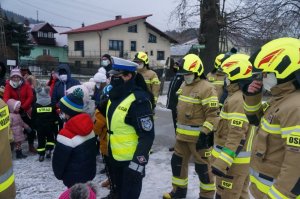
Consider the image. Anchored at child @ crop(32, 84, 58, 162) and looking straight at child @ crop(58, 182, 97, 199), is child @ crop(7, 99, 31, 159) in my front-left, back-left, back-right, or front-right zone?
back-right

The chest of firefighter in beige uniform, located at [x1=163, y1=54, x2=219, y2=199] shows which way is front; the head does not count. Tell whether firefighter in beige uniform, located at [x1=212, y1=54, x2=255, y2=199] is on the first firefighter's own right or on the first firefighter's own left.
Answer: on the first firefighter's own left

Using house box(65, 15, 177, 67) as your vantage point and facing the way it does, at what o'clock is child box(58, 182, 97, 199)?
The child is roughly at 12 o'clock from the house.

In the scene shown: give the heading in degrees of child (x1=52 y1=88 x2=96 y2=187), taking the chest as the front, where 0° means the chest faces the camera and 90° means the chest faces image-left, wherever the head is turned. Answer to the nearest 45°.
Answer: approximately 135°

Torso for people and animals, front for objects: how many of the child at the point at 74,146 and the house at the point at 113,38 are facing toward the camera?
1

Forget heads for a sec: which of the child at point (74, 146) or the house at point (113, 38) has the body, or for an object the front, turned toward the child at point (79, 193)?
the house

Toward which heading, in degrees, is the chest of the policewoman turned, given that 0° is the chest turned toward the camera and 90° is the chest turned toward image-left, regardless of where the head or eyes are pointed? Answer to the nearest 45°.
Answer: approximately 45°

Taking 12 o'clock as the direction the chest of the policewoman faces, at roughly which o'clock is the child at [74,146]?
The child is roughly at 2 o'clock from the policewoman.

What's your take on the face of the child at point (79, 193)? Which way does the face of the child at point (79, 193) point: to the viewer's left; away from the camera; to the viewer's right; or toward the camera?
away from the camera

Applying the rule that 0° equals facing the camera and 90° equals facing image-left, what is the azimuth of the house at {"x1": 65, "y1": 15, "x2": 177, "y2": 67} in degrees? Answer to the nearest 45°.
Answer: approximately 0°

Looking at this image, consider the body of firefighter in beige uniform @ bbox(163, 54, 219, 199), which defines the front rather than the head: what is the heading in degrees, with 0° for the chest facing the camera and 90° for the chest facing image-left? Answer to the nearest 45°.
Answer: approximately 45°
